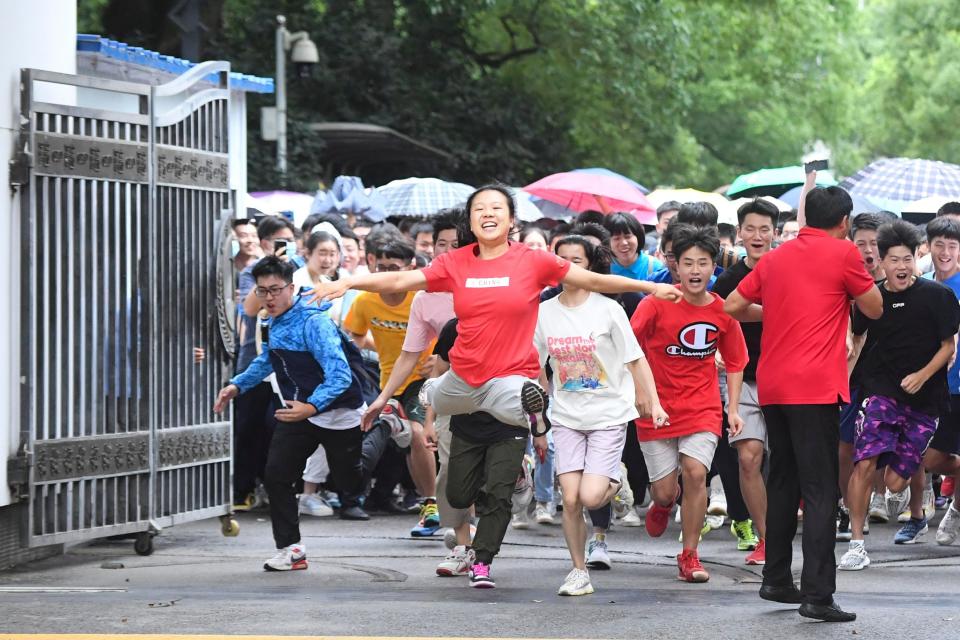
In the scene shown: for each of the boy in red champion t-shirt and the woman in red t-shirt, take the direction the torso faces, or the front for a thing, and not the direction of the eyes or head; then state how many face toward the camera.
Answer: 2

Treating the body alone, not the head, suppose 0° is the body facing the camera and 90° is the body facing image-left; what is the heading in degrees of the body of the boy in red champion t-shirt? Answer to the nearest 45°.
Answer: approximately 0°

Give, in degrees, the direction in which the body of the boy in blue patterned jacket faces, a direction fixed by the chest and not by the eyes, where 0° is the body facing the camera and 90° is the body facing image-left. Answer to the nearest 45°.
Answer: approximately 45°

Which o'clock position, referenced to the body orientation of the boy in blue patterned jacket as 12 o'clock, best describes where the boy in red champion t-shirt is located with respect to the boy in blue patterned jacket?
The boy in red champion t-shirt is roughly at 8 o'clock from the boy in blue patterned jacket.

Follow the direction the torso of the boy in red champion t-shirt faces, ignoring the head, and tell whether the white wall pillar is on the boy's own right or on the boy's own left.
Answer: on the boy's own right
